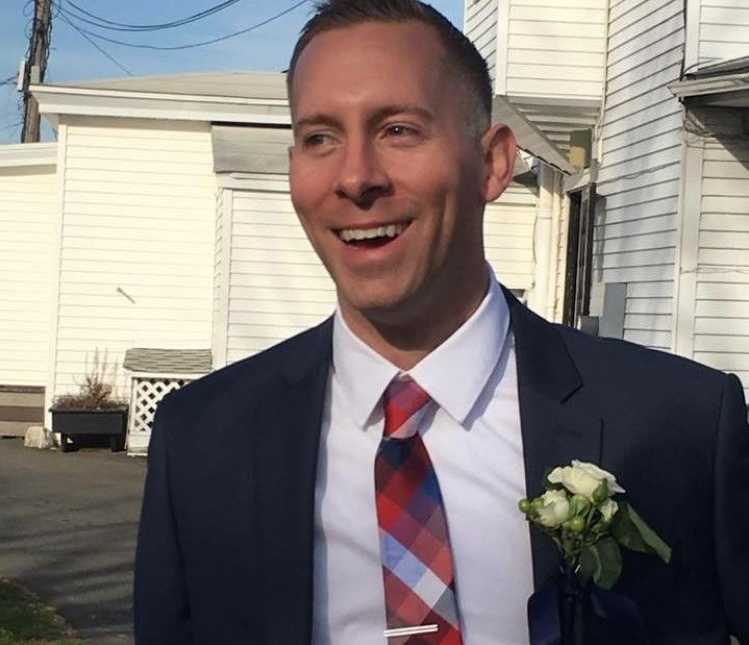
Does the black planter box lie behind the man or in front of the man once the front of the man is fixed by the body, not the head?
behind

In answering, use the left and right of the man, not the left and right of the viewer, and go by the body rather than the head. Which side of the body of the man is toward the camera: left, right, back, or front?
front

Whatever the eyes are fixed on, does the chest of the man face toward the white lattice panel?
no

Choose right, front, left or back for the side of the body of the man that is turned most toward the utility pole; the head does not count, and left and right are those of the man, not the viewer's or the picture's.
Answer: back

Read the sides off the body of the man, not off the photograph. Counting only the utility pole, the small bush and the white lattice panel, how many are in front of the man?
0

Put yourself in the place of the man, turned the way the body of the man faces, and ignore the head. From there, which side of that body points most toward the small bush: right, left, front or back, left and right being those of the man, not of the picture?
back
